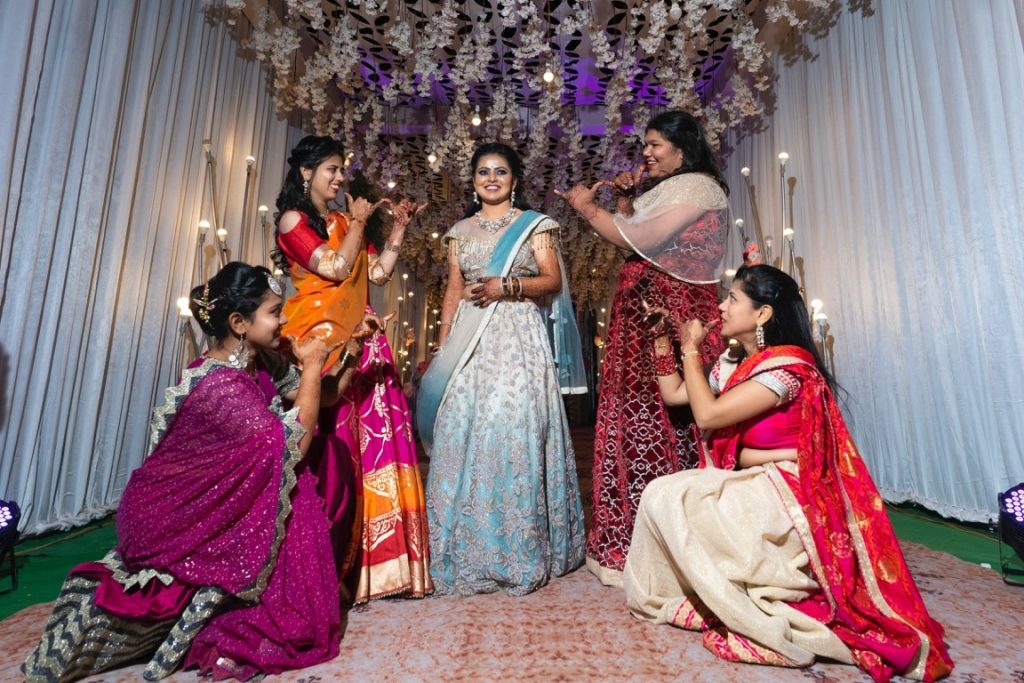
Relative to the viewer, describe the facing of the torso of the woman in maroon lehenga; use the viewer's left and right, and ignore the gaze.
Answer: facing to the left of the viewer

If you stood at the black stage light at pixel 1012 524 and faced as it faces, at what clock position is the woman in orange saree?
The woman in orange saree is roughly at 12 o'clock from the black stage light.

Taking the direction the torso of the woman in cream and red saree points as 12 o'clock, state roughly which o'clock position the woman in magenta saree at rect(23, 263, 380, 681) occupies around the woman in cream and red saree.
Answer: The woman in magenta saree is roughly at 11 o'clock from the woman in cream and red saree.

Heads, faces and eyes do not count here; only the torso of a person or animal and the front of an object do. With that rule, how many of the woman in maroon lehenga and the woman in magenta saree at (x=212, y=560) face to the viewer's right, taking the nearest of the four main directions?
1

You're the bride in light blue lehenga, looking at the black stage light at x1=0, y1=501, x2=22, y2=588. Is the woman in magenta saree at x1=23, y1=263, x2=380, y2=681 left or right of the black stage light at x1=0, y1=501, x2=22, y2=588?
left

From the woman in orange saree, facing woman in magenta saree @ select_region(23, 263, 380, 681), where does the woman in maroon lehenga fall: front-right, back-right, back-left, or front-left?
back-left

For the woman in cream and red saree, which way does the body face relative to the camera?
to the viewer's left

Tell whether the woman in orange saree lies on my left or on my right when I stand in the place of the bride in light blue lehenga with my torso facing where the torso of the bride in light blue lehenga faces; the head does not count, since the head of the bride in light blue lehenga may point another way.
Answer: on my right

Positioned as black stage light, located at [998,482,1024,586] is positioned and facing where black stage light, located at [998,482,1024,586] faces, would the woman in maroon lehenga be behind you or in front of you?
in front

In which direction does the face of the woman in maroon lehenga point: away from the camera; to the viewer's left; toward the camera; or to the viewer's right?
to the viewer's left

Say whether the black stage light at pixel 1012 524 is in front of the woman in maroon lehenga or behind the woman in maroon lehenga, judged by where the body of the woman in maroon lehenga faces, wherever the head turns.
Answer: behind

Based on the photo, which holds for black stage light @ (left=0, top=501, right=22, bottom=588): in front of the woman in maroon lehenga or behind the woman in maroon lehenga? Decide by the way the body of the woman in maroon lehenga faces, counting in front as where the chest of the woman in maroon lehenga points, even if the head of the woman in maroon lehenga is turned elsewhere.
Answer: in front

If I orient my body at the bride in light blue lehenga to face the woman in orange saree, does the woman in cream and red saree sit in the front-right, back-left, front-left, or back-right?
back-left

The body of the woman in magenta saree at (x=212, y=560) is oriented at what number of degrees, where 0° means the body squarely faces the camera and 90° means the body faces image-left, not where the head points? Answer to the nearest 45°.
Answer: approximately 270°

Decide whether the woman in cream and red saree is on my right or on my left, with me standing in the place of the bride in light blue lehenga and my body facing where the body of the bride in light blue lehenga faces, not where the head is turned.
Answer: on my left

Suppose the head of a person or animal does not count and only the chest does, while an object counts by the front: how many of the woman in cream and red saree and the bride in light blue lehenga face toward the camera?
1
